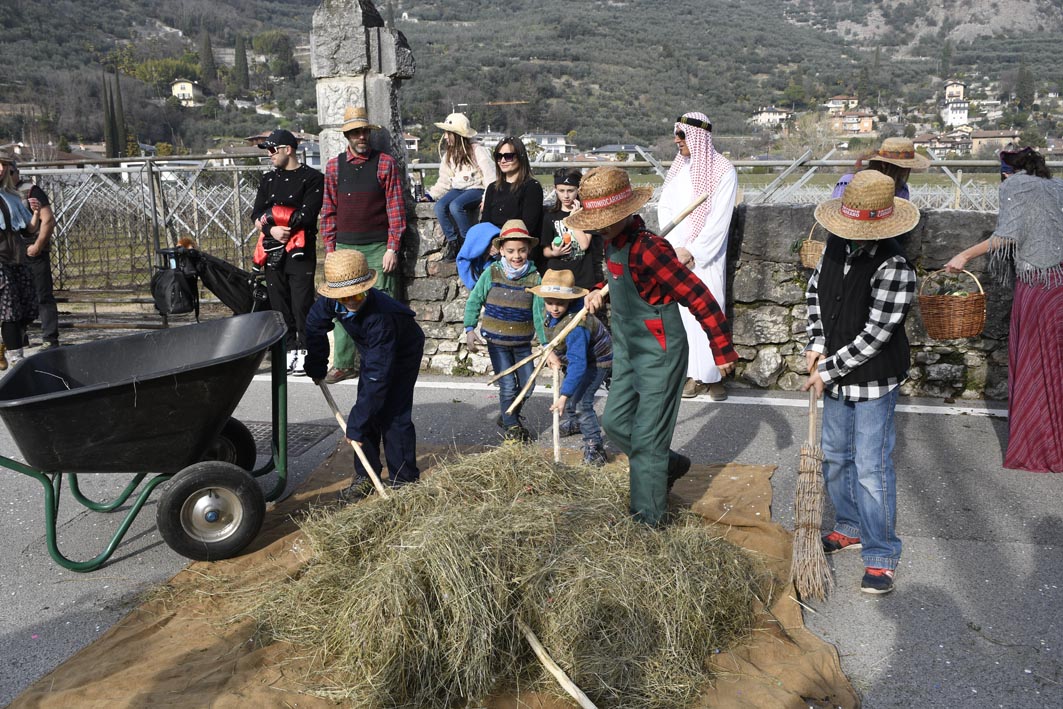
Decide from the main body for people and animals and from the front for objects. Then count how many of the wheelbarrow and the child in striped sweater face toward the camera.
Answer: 1

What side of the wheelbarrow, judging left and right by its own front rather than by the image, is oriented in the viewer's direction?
right

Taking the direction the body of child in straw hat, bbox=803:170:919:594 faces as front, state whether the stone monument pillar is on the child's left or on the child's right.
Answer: on the child's right

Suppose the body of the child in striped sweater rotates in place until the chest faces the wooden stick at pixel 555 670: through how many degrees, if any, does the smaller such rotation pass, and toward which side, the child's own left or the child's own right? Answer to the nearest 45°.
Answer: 0° — they already face it

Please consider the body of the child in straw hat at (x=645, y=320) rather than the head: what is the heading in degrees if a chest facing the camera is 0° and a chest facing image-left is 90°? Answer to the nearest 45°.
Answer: approximately 45°

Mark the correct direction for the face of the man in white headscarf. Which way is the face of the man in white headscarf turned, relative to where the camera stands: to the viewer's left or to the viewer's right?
to the viewer's left

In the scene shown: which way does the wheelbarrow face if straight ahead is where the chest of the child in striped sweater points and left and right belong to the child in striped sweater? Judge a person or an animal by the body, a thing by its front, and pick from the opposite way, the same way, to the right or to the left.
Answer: to the left

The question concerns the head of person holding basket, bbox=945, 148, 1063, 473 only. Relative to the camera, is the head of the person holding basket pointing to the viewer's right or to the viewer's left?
to the viewer's left

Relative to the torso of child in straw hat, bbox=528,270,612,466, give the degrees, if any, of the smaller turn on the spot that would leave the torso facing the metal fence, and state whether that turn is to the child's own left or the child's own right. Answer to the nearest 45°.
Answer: approximately 90° to the child's own right

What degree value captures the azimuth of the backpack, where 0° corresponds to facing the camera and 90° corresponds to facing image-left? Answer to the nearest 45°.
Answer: approximately 45°

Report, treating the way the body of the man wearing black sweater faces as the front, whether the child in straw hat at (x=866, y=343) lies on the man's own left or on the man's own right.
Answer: on the man's own left
